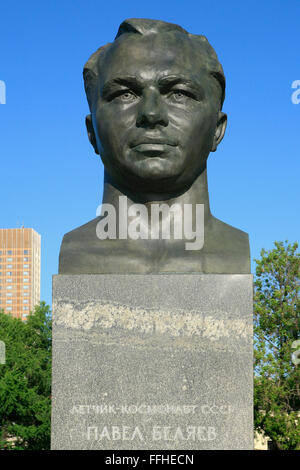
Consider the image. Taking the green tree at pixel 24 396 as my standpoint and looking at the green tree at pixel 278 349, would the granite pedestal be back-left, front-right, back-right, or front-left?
front-right

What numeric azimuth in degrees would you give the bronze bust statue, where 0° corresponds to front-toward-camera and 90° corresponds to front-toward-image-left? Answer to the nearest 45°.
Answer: approximately 0°

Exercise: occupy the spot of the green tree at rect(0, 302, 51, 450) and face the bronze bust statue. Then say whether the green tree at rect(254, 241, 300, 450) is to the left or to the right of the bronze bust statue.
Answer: left

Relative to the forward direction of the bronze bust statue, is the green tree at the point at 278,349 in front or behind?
behind

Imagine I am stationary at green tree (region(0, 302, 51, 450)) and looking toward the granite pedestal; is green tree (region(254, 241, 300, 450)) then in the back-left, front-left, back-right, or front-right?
front-left
